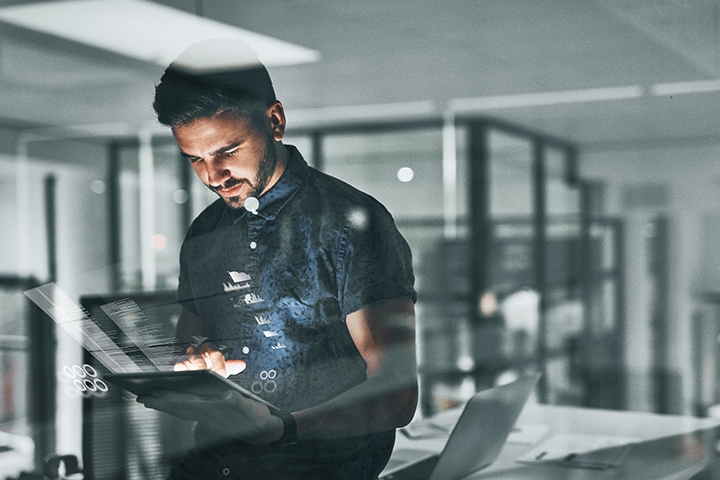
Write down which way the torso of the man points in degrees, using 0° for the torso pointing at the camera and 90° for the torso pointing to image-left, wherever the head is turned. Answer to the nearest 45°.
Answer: approximately 45°

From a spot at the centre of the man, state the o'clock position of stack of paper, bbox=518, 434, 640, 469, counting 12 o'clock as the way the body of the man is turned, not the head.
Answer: The stack of paper is roughly at 8 o'clock from the man.

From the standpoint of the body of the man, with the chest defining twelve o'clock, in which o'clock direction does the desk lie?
The desk is roughly at 8 o'clock from the man.
